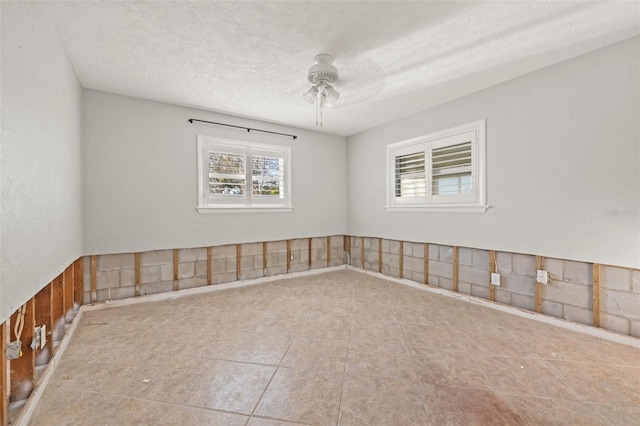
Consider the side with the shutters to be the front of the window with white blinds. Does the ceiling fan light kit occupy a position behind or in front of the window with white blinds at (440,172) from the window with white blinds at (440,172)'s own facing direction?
in front

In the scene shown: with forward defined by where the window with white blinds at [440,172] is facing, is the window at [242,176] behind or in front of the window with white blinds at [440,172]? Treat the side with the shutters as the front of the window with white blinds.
in front

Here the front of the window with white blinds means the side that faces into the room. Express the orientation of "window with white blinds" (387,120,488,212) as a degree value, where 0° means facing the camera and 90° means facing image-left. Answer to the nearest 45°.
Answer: approximately 45°
